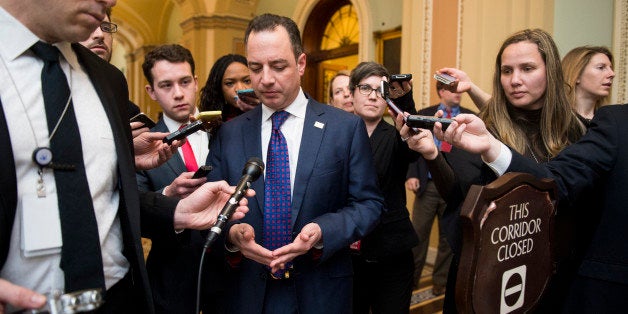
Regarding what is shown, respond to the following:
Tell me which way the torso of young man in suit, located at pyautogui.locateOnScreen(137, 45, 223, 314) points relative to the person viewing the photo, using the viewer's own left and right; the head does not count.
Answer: facing the viewer and to the right of the viewer

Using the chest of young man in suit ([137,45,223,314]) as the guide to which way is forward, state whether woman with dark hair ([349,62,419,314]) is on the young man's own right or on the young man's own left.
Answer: on the young man's own left

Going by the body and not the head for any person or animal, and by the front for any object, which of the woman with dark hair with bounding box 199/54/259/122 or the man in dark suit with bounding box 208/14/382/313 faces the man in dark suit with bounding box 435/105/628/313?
the woman with dark hair

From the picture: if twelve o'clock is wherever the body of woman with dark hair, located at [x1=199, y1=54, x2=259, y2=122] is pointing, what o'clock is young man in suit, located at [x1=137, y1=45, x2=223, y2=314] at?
The young man in suit is roughly at 2 o'clock from the woman with dark hair.

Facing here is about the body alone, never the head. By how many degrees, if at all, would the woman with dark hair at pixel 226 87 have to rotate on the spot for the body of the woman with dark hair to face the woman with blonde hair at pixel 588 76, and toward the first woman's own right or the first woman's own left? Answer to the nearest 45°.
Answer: approximately 45° to the first woman's own left

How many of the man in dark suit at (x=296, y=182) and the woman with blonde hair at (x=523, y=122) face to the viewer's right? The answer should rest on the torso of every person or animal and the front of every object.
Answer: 0

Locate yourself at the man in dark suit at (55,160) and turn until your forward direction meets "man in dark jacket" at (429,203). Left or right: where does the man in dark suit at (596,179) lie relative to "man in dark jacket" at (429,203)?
right

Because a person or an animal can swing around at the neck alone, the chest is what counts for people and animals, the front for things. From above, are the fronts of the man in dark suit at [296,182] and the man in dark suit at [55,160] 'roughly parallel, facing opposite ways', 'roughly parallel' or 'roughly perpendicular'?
roughly perpendicular

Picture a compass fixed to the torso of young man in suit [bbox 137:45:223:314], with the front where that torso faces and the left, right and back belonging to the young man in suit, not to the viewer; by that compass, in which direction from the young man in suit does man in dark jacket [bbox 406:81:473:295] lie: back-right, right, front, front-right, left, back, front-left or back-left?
left

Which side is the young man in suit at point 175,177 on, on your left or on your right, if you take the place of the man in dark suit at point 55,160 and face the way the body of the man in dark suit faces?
on your left
